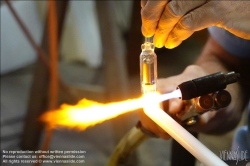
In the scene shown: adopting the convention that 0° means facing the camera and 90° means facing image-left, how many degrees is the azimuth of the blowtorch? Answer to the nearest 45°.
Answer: approximately 90°
